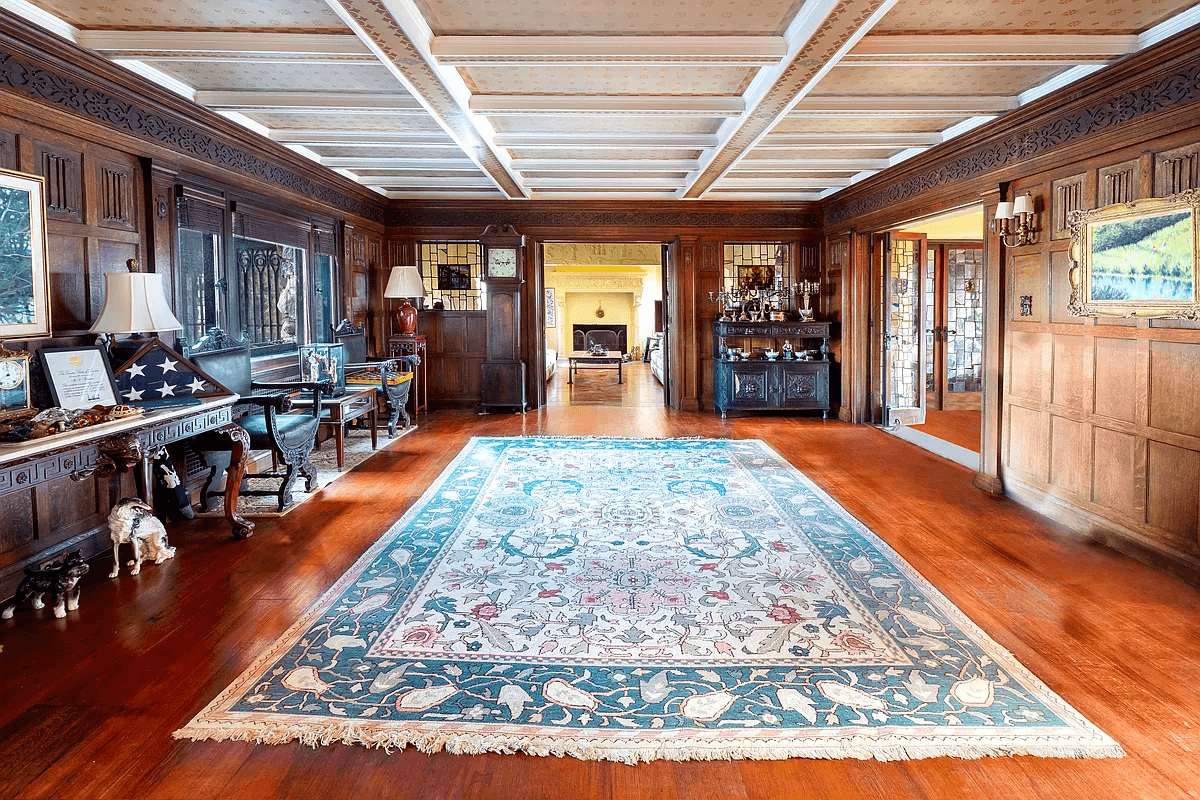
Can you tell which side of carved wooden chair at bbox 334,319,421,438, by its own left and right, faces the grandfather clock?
left

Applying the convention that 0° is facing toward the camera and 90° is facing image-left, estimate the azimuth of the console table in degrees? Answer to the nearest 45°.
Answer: approximately 315°

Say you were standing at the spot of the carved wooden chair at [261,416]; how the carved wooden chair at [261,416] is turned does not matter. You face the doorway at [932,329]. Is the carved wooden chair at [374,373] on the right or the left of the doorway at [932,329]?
left

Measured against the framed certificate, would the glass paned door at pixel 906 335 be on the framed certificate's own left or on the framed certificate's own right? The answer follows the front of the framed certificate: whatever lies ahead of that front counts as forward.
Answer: on the framed certificate's own left

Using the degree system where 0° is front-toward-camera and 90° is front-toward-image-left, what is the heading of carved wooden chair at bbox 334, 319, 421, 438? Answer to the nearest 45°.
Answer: approximately 315°
